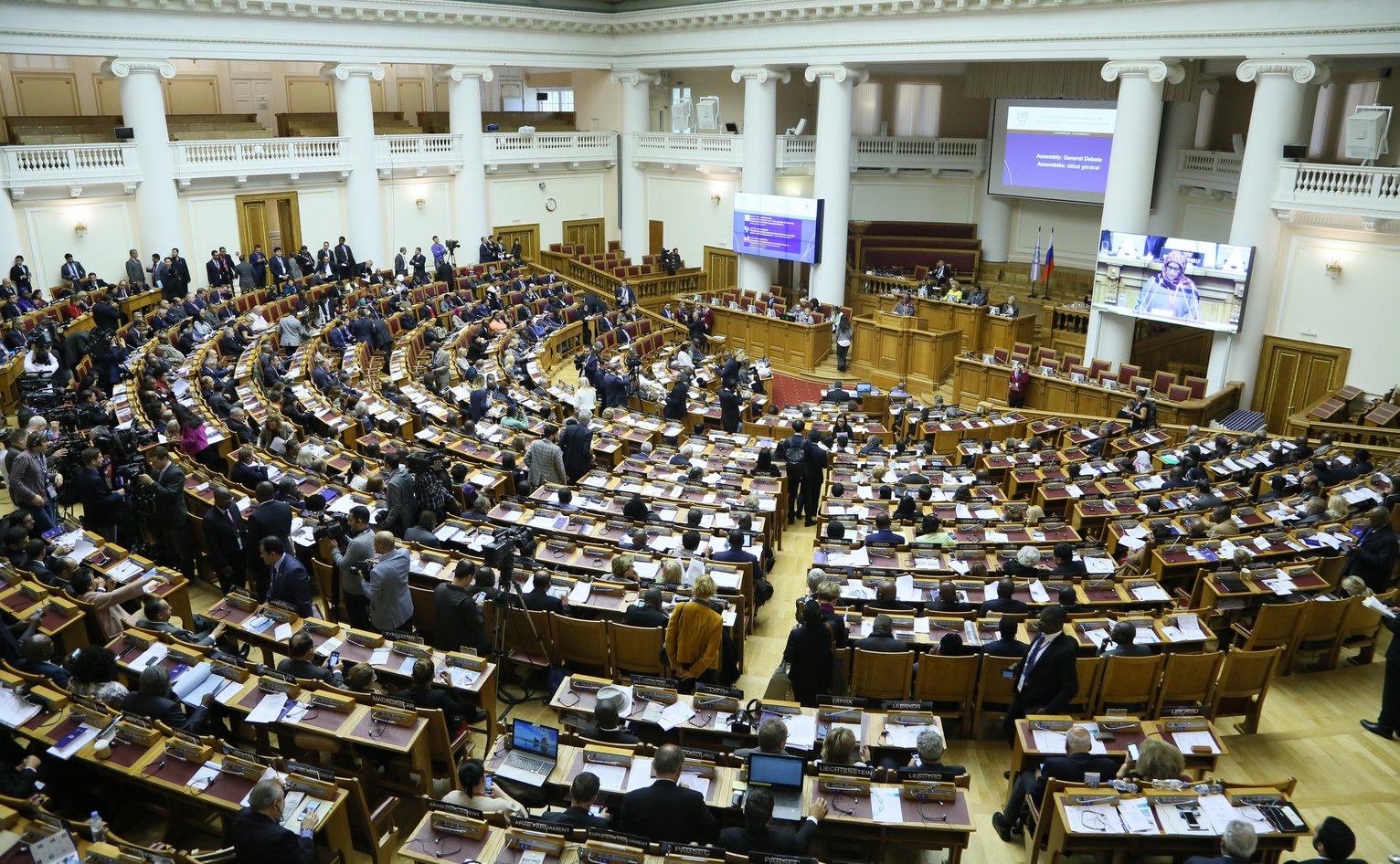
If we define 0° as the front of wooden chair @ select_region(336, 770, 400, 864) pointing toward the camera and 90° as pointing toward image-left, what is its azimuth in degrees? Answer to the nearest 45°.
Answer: approximately 225°

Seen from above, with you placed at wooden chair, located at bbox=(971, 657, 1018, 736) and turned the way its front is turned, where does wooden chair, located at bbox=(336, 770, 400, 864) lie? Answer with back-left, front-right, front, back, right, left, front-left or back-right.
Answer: back-left

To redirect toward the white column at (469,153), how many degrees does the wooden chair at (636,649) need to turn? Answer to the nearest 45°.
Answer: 0° — it already faces it

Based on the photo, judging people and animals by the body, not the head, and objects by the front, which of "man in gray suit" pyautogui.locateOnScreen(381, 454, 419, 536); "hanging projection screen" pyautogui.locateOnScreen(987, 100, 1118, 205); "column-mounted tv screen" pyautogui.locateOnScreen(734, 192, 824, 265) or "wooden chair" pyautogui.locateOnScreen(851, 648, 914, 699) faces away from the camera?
the wooden chair

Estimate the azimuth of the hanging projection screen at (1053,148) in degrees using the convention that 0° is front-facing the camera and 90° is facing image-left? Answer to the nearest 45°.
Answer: approximately 0°

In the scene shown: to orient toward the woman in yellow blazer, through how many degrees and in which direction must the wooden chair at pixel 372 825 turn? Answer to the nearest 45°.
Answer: approximately 45° to its right

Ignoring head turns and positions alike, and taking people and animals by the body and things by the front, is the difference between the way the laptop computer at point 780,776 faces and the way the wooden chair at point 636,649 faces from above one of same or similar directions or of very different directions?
very different directions

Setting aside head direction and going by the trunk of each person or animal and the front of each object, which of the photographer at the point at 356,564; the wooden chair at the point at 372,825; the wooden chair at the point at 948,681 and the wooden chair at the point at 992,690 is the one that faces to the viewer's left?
the photographer

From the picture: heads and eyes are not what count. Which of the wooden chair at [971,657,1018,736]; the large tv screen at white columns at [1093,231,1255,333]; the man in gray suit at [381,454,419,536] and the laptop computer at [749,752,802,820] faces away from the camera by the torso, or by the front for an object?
the wooden chair

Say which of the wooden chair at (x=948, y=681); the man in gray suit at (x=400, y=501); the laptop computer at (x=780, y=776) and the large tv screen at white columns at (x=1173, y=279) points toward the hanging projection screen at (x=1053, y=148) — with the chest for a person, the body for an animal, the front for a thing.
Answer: the wooden chair

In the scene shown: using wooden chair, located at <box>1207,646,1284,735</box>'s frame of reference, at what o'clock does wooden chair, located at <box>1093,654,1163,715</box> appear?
wooden chair, located at <box>1093,654,1163,715</box> is roughly at 9 o'clock from wooden chair, located at <box>1207,646,1284,735</box>.

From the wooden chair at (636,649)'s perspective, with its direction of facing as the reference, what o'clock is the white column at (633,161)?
The white column is roughly at 12 o'clock from the wooden chair.

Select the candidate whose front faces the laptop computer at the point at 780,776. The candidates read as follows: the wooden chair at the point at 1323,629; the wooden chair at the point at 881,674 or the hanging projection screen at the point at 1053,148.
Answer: the hanging projection screen

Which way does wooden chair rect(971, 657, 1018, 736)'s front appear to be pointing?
away from the camera
